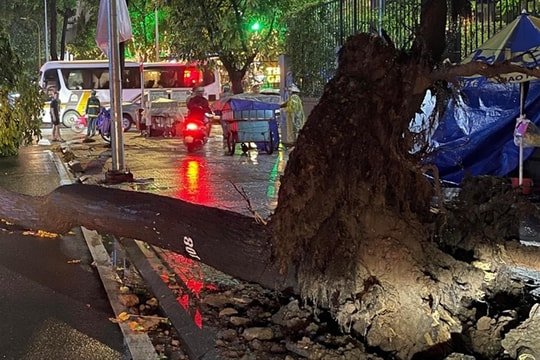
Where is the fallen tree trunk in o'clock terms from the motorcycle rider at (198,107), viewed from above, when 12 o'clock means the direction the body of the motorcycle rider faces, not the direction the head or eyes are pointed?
The fallen tree trunk is roughly at 6 o'clock from the motorcycle rider.

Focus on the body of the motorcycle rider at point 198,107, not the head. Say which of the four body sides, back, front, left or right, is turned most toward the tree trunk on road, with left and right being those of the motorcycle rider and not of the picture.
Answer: back

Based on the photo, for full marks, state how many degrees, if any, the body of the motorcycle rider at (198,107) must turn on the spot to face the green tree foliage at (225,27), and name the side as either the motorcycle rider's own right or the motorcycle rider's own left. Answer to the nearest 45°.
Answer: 0° — they already face it

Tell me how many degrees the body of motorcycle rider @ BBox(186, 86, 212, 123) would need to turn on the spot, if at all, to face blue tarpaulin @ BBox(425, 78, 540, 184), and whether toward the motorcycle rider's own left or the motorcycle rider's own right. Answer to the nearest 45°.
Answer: approximately 135° to the motorcycle rider's own right

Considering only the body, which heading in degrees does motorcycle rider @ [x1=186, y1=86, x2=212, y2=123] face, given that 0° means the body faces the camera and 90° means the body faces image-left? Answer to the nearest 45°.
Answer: approximately 180°

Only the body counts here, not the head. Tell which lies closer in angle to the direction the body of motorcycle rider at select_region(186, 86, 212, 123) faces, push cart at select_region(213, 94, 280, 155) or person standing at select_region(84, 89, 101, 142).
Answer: the person standing

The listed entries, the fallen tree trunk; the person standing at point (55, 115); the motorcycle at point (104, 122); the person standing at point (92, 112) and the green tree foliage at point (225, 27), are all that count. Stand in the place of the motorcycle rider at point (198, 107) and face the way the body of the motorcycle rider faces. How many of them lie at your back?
1

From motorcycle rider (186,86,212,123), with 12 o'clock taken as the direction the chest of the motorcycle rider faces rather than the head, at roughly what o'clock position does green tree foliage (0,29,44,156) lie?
The green tree foliage is roughly at 9 o'clock from the motorcycle rider.

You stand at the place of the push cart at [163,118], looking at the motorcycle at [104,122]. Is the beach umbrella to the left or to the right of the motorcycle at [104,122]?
left

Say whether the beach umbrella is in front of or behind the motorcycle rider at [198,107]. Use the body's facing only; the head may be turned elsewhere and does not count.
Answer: behind
